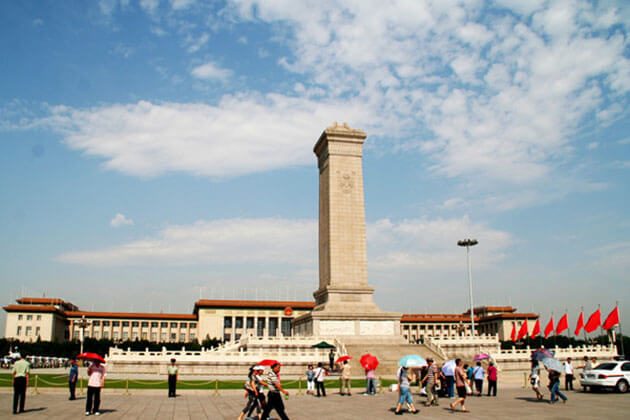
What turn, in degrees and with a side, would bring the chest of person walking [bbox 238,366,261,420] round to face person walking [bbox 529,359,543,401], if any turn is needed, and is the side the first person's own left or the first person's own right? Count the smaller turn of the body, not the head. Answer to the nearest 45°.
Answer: approximately 45° to the first person's own left

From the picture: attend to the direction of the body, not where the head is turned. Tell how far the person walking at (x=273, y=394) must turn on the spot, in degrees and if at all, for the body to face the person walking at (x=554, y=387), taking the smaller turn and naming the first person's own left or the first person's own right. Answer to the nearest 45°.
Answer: approximately 45° to the first person's own left

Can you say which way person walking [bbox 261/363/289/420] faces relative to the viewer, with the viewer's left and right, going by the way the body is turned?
facing to the right of the viewer

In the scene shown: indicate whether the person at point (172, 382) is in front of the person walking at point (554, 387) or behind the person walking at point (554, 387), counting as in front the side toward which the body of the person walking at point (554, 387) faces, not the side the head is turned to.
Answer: in front

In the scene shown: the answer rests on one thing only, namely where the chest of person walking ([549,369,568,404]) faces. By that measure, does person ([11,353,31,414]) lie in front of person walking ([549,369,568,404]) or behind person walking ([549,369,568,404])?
in front

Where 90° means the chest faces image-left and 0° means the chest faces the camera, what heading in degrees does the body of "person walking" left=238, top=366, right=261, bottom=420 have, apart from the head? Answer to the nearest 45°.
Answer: approximately 270°

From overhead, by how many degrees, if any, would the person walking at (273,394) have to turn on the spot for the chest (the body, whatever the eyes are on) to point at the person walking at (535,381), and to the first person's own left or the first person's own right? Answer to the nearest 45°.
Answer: approximately 45° to the first person's own left
